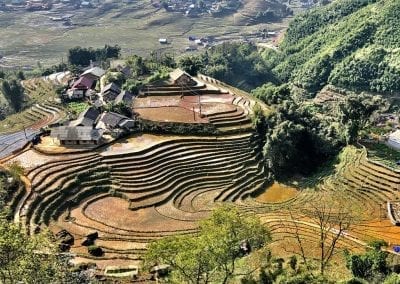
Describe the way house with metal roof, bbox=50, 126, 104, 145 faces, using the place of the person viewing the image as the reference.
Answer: facing the viewer

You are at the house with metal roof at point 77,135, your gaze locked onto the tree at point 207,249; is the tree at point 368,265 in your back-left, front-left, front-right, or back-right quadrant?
front-left

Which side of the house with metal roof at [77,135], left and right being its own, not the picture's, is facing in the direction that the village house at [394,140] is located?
left

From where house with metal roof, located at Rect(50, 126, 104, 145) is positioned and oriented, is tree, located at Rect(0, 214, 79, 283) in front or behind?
in front

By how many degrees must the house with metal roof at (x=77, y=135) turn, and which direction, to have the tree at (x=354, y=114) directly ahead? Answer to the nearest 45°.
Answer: approximately 90° to its left

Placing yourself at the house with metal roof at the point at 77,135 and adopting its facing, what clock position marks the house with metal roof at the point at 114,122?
the house with metal roof at the point at 114,122 is roughly at 8 o'clock from the house with metal roof at the point at 77,135.

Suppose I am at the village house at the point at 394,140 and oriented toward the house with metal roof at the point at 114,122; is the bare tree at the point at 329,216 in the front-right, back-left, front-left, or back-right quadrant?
front-left

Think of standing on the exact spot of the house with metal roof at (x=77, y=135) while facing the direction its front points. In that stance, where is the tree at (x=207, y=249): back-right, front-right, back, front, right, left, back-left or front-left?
front

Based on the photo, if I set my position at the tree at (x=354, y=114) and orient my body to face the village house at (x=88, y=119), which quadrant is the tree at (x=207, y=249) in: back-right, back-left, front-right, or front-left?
front-left
